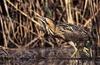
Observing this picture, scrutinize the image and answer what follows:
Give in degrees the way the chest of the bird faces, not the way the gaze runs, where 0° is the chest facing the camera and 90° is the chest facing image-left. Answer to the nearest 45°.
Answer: approximately 90°
